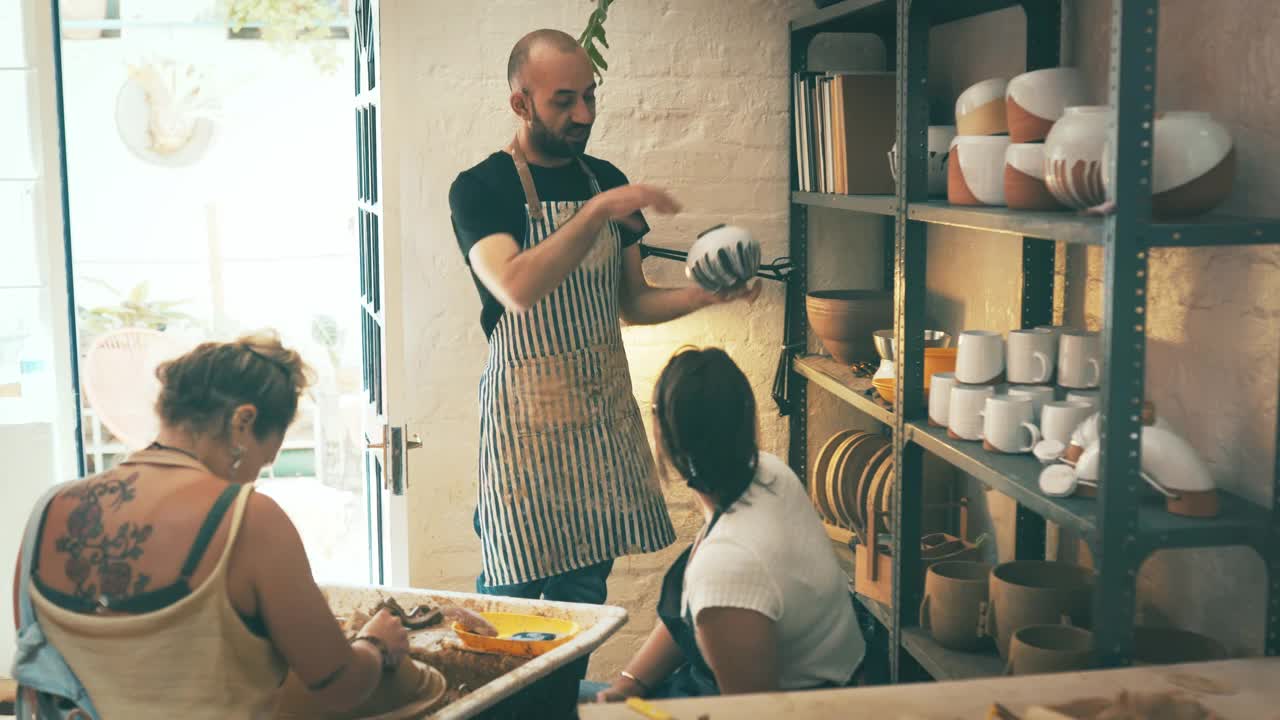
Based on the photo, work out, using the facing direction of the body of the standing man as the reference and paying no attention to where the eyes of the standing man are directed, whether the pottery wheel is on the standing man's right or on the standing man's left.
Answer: on the standing man's right

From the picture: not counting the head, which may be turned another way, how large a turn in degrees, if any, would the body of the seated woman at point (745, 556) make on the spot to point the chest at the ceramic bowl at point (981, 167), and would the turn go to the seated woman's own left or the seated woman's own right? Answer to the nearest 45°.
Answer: approximately 90° to the seated woman's own right

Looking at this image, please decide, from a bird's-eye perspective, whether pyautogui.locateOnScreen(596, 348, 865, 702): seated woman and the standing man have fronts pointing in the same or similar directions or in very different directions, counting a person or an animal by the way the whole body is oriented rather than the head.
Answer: very different directions

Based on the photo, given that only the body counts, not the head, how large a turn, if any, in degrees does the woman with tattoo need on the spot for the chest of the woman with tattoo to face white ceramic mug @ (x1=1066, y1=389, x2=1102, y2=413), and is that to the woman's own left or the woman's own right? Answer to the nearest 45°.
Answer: approximately 45° to the woman's own right

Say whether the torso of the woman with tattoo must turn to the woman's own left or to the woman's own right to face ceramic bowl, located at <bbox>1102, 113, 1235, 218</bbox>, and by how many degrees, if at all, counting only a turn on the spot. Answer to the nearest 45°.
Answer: approximately 45° to the woman's own right

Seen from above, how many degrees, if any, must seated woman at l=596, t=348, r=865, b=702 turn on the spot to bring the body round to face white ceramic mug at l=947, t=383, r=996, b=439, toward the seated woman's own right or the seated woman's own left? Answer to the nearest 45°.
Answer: approximately 90° to the seated woman's own right

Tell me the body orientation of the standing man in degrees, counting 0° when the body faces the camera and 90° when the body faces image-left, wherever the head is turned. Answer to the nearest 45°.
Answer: approximately 315°

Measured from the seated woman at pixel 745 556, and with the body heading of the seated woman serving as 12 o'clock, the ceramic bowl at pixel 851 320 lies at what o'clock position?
The ceramic bowl is roughly at 2 o'clock from the seated woman.

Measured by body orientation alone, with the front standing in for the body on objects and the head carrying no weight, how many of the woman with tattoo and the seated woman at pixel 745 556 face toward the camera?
0

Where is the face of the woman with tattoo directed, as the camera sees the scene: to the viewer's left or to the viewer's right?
to the viewer's right

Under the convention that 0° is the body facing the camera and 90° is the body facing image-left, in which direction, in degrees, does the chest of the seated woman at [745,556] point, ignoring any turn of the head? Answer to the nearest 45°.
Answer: approximately 135°

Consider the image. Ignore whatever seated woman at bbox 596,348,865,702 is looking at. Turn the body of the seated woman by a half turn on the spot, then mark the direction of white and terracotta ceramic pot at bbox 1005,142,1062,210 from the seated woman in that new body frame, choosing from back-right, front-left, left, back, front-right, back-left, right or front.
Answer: left

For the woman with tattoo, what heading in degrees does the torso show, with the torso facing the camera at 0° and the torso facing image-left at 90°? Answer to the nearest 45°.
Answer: approximately 225°

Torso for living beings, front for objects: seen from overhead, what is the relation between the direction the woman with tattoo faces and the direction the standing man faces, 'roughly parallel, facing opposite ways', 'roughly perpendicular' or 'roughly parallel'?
roughly perpendicular

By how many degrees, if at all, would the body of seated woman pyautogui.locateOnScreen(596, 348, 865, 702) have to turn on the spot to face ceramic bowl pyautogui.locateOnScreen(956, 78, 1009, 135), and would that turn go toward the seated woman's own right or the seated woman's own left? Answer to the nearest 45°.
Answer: approximately 90° to the seated woman's own right

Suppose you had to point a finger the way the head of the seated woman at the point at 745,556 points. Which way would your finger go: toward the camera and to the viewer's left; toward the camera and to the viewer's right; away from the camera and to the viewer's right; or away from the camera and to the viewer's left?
away from the camera and to the viewer's left

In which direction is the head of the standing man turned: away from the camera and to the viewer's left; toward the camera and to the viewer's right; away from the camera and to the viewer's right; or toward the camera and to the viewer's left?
toward the camera and to the viewer's right
